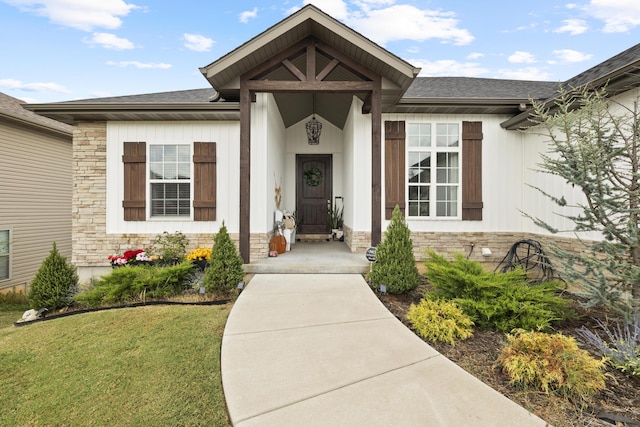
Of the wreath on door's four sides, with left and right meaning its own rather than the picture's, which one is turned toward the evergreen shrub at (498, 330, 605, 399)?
front

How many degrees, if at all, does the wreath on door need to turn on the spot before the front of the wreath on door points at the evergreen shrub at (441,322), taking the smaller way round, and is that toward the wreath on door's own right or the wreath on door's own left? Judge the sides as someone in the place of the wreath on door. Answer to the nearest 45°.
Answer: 0° — it already faces it

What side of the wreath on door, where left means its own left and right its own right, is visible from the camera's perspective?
front

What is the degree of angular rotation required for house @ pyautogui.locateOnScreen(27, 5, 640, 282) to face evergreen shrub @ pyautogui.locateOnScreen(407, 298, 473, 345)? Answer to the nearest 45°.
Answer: approximately 45° to its left

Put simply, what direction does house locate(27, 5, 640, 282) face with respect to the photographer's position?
facing the viewer

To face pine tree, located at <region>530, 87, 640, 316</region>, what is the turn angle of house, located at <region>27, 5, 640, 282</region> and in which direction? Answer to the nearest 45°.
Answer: approximately 45° to its left

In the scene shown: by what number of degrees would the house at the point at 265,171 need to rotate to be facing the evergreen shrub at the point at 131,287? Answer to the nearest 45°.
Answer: approximately 45° to its right

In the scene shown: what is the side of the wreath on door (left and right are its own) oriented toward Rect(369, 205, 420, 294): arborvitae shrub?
front

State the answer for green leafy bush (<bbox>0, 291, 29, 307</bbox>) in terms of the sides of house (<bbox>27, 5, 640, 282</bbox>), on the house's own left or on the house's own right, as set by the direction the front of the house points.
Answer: on the house's own right

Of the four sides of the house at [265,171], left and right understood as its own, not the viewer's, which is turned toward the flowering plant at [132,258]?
right
